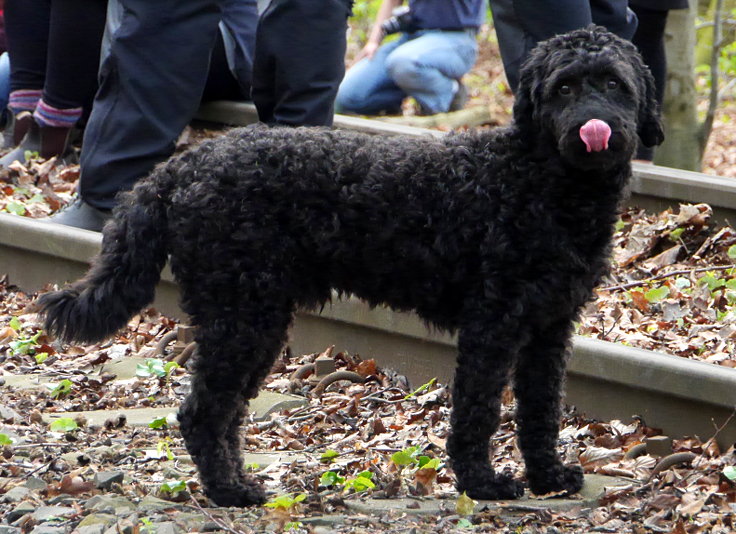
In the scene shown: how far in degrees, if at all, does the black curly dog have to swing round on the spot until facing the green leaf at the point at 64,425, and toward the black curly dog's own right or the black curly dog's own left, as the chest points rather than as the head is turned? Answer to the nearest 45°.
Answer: approximately 180°

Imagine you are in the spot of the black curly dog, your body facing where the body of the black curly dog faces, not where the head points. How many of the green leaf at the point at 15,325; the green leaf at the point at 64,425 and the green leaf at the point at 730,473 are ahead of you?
1

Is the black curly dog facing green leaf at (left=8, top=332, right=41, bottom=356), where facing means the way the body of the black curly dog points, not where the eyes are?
no

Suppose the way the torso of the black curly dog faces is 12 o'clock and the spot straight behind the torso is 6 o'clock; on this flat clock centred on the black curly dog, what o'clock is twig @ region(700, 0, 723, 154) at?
The twig is roughly at 10 o'clock from the black curly dog.

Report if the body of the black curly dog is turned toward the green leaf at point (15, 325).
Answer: no

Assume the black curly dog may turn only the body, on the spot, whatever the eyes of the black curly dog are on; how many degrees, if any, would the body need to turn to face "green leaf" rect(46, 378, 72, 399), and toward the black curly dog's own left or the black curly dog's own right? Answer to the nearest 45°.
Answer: approximately 135° to the black curly dog's own left

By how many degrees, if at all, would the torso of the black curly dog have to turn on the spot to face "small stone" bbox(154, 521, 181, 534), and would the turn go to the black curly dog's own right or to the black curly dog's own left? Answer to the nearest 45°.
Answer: approximately 135° to the black curly dog's own right

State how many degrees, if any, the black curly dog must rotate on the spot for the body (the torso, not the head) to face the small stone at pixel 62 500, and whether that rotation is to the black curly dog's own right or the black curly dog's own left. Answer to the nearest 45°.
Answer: approximately 180°

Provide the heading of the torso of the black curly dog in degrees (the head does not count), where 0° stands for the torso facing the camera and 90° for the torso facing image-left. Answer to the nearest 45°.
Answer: approximately 270°

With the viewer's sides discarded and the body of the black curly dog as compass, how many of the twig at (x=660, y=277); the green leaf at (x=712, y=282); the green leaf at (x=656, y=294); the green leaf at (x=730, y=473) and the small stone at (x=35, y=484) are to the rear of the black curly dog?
1

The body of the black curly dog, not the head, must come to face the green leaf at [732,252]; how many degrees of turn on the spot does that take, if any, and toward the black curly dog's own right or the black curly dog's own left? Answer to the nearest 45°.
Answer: approximately 45° to the black curly dog's own left
